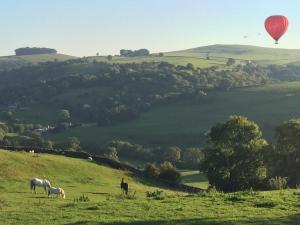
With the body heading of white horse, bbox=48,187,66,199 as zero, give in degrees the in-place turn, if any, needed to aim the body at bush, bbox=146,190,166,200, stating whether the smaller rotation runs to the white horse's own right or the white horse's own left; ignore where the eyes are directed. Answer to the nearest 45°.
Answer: approximately 45° to the white horse's own right

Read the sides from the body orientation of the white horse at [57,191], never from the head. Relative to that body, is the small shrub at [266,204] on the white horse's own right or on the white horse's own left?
on the white horse's own right

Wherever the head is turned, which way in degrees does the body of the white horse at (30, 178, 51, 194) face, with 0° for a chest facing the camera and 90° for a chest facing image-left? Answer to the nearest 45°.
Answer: approximately 270°

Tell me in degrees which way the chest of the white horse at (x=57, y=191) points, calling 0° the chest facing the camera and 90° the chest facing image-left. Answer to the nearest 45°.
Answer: approximately 270°

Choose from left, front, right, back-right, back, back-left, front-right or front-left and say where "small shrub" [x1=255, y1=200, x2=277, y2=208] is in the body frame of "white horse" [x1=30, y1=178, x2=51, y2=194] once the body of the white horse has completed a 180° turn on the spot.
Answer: back-left

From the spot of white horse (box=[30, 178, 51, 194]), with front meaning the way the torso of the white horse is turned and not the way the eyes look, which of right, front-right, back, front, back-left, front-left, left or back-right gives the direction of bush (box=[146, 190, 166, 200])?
front-right

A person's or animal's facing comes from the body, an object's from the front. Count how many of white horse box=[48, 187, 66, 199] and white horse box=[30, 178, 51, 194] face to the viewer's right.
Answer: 2

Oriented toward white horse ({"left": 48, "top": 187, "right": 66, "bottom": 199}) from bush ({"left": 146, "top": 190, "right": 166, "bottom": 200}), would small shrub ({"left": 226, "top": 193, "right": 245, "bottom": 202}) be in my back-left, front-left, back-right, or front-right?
back-left

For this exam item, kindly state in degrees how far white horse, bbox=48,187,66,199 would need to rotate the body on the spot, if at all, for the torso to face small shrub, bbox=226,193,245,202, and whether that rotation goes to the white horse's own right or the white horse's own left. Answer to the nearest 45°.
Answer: approximately 45° to the white horse's own right

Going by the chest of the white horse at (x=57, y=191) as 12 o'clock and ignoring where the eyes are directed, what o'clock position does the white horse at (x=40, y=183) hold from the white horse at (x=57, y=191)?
the white horse at (x=40, y=183) is roughly at 8 o'clock from the white horse at (x=57, y=191).
